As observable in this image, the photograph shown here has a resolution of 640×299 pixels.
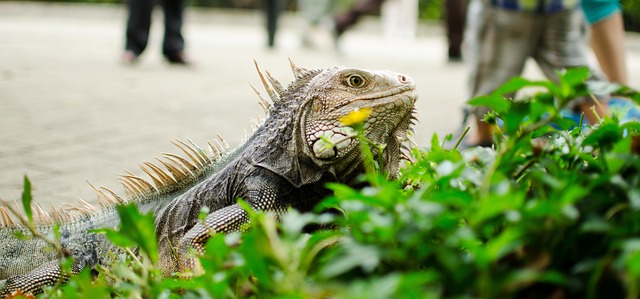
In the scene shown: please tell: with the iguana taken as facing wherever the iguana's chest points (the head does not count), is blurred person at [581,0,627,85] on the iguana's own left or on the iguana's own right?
on the iguana's own left

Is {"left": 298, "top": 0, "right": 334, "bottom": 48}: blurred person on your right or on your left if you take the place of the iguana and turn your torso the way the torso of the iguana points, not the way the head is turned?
on your left

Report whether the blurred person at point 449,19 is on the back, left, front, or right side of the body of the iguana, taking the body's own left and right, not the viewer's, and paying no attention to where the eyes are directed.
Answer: left

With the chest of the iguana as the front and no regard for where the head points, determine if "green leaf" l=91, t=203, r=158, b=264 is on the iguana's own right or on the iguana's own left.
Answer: on the iguana's own right

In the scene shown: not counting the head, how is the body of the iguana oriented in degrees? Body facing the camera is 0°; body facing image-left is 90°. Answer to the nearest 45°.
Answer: approximately 270°

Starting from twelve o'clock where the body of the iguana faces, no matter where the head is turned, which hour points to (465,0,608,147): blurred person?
The blurred person is roughly at 10 o'clock from the iguana.
